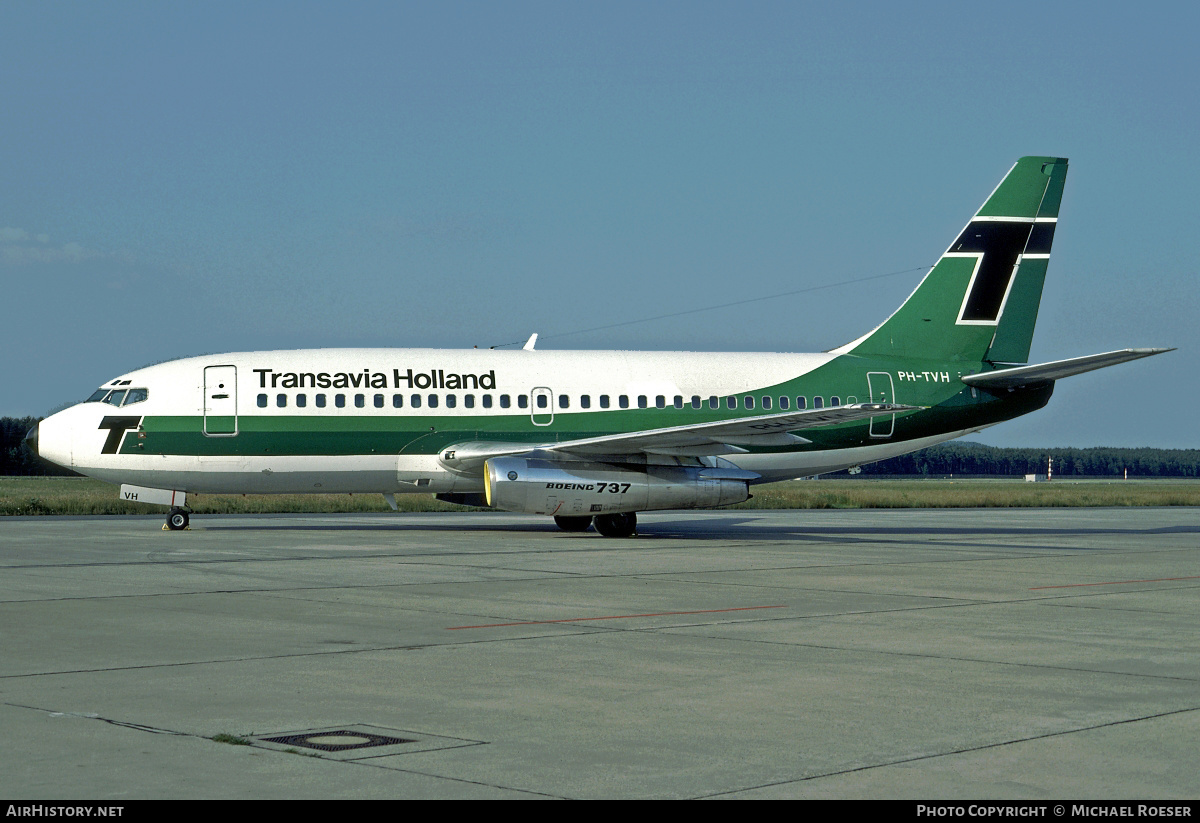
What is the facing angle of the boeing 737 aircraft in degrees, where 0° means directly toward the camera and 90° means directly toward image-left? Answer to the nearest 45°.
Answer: approximately 90°
